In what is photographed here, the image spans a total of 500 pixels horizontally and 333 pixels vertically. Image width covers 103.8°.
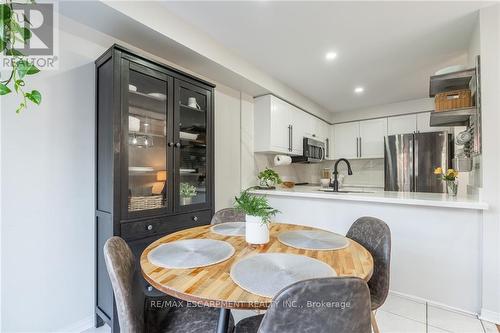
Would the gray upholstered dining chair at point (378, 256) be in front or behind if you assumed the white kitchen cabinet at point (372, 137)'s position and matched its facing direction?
in front

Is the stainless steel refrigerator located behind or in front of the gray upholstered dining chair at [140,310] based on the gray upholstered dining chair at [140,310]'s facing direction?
in front

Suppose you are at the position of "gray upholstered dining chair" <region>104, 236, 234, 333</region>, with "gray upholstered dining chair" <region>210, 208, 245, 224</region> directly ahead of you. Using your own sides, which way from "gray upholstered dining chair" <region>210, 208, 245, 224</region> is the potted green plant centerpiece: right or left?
right

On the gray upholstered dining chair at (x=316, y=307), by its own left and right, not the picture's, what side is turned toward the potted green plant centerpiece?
front

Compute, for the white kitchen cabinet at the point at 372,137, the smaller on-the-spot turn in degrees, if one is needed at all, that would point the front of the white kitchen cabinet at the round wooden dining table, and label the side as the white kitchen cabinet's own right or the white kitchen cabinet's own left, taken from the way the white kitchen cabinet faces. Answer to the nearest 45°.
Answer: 0° — it already faces it

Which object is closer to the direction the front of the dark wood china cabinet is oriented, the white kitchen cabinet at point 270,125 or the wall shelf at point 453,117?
the wall shelf

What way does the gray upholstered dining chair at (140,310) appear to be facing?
to the viewer's right

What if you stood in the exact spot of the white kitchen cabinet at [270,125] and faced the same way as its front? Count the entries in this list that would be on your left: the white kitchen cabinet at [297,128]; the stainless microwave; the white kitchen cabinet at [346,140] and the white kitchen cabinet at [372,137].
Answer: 4

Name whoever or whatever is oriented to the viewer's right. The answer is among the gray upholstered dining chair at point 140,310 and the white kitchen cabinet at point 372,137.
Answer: the gray upholstered dining chair

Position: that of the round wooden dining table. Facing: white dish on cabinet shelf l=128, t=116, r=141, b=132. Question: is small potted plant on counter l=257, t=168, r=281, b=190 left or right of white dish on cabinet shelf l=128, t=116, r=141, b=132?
right

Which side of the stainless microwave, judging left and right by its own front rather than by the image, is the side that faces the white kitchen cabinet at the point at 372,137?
left

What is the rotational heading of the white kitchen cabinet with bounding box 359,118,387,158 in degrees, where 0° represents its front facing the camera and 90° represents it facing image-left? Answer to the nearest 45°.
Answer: approximately 0°
